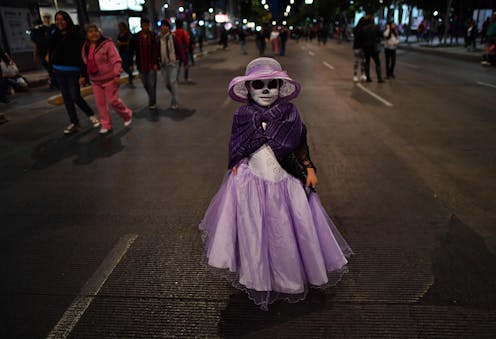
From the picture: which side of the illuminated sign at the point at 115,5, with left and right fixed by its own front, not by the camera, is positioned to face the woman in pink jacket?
front

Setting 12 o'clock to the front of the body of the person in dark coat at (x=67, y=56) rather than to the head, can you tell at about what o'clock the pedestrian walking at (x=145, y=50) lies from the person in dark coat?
The pedestrian walking is roughly at 6 o'clock from the person in dark coat.

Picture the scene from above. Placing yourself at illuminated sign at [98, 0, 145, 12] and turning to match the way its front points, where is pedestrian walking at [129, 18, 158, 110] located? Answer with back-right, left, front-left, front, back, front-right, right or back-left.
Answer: front

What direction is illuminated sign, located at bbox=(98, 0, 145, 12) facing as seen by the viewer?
toward the camera

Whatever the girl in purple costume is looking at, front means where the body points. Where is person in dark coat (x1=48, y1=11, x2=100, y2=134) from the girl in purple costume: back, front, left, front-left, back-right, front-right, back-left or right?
back-right

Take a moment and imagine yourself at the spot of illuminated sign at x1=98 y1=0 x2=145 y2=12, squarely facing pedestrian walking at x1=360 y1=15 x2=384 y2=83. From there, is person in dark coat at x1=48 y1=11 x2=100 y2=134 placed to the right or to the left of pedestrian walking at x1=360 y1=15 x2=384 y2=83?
right

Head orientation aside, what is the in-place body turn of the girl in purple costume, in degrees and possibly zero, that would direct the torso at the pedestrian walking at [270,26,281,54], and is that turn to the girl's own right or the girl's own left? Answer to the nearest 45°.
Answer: approximately 180°

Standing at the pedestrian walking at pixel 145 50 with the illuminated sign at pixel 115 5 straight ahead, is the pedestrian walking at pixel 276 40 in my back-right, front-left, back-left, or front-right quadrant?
front-right

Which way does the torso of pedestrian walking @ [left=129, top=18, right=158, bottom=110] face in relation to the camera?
toward the camera

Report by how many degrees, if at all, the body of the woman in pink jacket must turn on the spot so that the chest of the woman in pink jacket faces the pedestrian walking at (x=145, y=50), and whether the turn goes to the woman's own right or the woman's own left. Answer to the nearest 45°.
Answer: approximately 180°

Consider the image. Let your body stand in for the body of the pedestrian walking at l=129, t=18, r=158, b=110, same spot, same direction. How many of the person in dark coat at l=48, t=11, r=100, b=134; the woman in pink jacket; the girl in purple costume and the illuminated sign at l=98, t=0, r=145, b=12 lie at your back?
1

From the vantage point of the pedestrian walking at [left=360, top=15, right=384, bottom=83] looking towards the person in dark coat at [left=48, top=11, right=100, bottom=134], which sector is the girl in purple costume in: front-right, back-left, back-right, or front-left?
front-left

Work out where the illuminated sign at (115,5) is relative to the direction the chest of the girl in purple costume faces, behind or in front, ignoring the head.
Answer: behind

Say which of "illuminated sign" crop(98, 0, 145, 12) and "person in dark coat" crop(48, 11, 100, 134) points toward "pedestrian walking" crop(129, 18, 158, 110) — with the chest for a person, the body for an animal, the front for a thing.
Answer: the illuminated sign
